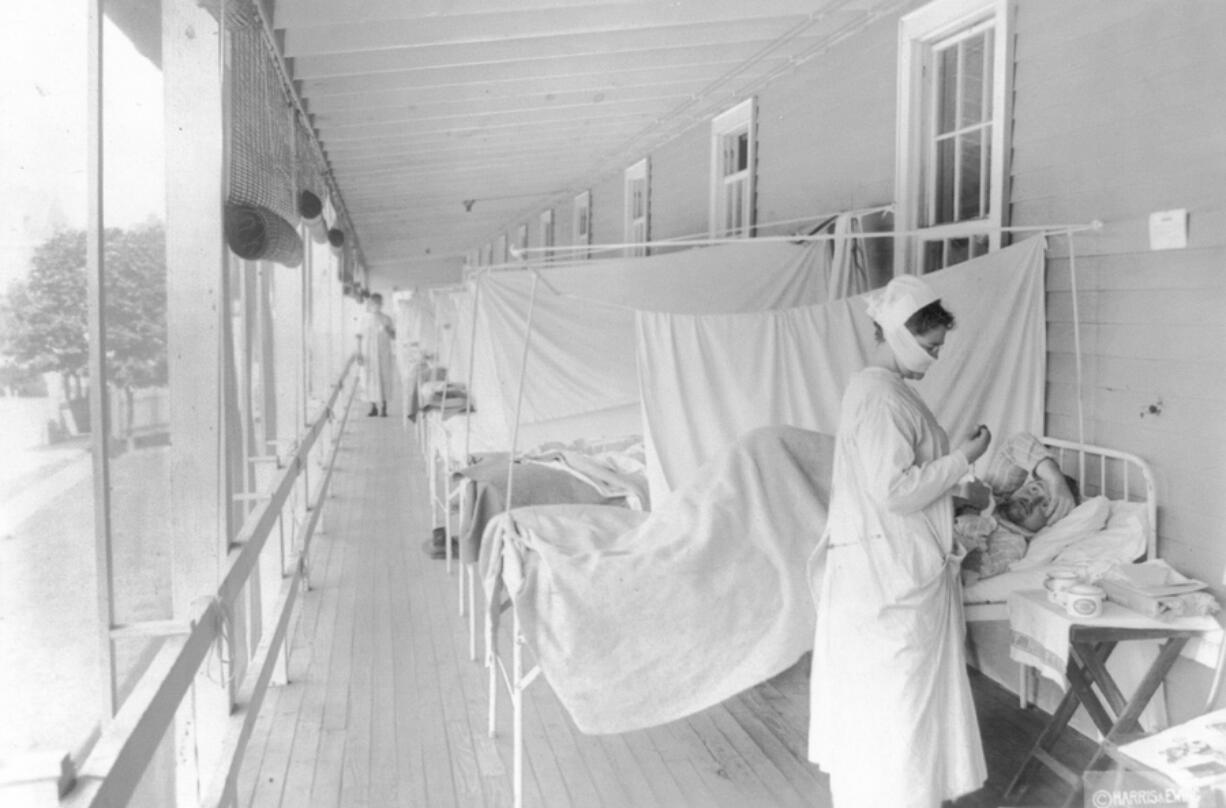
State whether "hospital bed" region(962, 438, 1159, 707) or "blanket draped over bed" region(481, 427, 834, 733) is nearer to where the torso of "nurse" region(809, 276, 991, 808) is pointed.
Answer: the hospital bed

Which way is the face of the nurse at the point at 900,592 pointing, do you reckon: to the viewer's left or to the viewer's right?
to the viewer's right

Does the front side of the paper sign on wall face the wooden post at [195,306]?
yes

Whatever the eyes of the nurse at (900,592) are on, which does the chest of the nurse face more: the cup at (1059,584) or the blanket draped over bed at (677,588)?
the cup

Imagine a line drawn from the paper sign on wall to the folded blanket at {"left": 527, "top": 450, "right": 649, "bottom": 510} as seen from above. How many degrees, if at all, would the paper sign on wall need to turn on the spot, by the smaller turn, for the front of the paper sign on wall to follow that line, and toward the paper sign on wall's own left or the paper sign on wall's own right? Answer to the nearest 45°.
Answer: approximately 45° to the paper sign on wall's own right

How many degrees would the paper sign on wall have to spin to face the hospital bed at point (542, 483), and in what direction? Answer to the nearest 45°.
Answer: approximately 45° to its right

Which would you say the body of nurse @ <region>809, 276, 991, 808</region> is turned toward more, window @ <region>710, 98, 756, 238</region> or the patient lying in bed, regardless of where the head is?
the patient lying in bed

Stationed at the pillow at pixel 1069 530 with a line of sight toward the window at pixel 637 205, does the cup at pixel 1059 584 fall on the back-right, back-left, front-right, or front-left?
back-left

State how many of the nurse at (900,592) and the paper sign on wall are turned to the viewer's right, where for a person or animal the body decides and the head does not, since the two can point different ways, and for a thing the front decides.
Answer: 1

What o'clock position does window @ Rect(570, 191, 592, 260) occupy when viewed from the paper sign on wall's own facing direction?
The window is roughly at 3 o'clock from the paper sign on wall.

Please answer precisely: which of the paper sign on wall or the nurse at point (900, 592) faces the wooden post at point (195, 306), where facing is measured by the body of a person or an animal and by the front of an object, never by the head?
the paper sign on wall

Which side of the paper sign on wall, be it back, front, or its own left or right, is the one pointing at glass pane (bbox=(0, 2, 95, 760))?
front

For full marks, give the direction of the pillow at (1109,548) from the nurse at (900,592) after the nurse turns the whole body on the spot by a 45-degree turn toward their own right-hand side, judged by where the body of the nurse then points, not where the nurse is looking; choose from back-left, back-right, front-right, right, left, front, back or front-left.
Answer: left

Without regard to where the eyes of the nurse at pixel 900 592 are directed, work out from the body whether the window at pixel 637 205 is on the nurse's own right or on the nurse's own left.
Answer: on the nurse's own left

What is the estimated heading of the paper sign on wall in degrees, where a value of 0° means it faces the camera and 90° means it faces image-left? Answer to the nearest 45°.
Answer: approximately 45°

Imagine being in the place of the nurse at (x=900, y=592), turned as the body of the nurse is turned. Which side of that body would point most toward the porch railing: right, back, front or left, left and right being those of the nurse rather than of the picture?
back

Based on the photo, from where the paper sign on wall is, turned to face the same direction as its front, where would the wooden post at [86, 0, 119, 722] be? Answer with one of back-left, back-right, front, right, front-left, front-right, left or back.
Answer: front

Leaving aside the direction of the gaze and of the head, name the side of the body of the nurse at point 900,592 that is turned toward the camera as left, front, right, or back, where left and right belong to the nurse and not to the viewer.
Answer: right

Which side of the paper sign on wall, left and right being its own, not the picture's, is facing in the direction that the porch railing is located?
front
